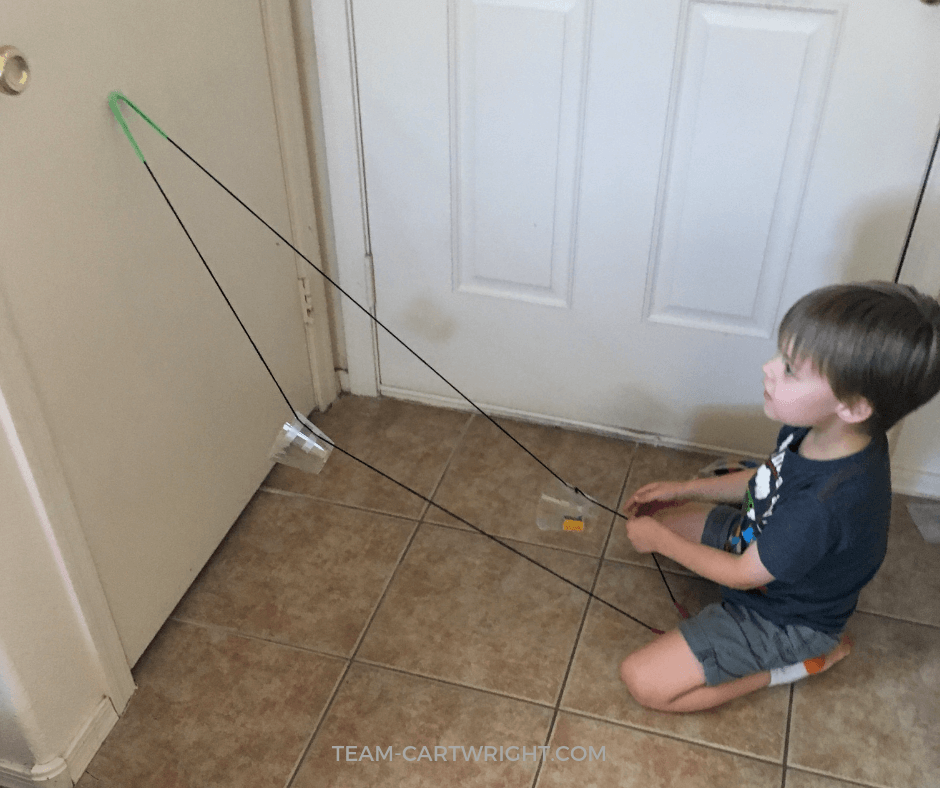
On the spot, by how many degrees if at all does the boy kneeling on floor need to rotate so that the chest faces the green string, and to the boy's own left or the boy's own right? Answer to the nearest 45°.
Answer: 0° — they already face it

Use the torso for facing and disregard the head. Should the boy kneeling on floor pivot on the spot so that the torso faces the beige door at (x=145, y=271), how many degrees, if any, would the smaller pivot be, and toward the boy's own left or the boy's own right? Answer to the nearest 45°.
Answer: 0° — they already face it

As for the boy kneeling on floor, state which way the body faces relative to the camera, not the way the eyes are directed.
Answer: to the viewer's left
